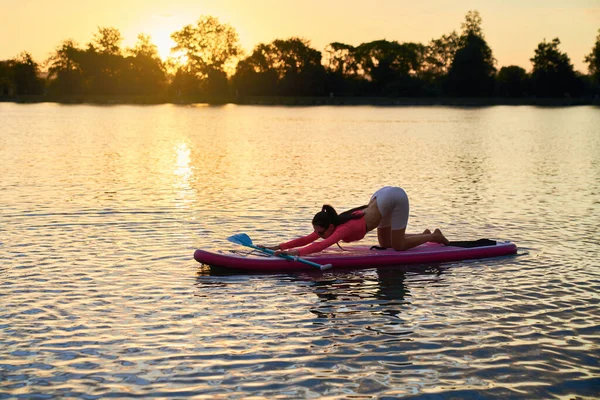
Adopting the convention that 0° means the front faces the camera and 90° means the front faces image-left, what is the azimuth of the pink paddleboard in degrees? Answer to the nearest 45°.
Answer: approximately 90°
